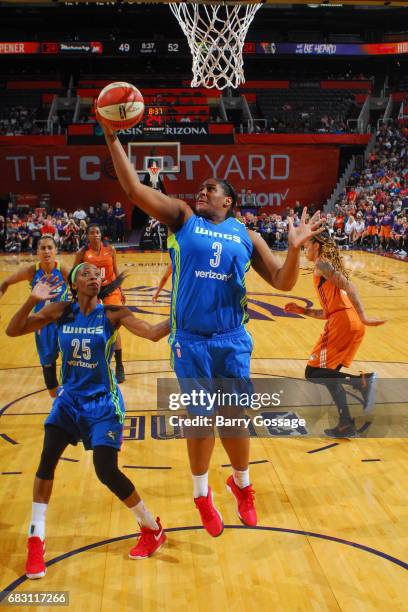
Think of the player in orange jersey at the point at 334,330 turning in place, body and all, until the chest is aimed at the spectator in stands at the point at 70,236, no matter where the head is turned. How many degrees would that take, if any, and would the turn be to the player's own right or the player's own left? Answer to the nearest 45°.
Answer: approximately 45° to the player's own right

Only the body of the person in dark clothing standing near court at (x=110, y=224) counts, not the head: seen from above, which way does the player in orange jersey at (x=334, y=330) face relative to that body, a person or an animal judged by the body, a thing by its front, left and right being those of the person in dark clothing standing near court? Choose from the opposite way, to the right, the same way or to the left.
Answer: to the right

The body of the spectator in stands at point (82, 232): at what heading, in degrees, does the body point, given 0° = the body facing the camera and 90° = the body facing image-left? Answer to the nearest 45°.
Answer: approximately 0°

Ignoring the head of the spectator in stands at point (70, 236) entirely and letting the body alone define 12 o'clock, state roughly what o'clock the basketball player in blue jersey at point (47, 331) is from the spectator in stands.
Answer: The basketball player in blue jersey is roughly at 12 o'clock from the spectator in stands.

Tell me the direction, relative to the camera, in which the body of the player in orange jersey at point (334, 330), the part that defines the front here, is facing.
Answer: to the viewer's left

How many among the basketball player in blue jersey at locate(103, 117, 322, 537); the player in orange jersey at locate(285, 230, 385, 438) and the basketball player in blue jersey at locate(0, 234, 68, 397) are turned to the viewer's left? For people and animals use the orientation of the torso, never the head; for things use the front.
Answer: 1

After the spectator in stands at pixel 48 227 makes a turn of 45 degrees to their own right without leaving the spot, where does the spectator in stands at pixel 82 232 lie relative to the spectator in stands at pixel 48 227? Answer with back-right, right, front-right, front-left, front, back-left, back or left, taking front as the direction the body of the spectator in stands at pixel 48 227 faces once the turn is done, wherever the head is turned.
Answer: back

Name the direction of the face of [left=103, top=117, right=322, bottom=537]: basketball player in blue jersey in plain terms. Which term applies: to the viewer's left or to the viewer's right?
to the viewer's left

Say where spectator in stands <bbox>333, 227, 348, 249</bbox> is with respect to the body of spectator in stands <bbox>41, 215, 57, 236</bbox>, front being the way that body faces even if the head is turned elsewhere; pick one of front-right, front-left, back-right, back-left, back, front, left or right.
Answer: left

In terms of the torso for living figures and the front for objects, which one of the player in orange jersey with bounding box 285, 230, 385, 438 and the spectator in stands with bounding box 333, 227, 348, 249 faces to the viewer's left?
the player in orange jersey

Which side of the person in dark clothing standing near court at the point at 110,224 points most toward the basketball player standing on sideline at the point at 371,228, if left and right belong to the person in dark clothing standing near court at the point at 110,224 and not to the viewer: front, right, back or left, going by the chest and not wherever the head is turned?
left
